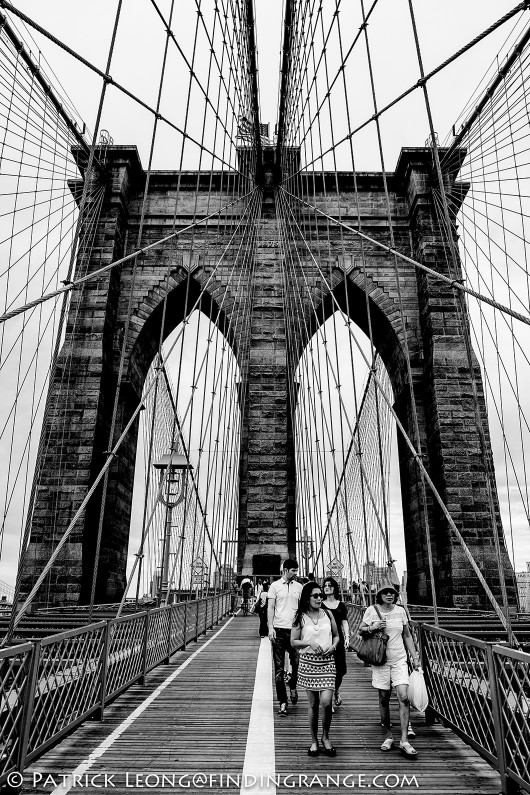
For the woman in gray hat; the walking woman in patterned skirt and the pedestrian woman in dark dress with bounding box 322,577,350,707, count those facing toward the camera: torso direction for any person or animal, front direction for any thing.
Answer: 3

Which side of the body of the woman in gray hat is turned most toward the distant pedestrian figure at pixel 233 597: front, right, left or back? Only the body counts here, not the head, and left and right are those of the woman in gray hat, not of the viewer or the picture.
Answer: back

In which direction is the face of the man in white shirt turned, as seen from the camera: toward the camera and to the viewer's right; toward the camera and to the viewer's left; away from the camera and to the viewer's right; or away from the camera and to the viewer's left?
toward the camera and to the viewer's right

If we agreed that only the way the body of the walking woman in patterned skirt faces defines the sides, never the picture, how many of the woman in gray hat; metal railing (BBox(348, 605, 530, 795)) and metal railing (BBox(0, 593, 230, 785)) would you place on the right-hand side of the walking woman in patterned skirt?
1

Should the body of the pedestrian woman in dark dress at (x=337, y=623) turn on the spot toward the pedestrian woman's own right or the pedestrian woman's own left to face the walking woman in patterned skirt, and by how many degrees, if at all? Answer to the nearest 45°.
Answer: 0° — they already face them

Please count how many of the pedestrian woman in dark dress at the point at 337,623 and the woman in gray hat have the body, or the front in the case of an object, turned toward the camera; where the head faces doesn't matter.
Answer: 2

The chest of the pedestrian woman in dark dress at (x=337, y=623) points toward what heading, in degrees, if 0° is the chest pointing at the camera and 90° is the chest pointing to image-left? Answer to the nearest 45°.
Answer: approximately 0°

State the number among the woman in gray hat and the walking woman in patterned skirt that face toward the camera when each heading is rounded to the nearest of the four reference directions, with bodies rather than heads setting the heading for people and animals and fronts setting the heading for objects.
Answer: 2

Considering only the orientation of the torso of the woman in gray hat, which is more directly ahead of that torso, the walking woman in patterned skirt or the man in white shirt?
the walking woman in patterned skirt

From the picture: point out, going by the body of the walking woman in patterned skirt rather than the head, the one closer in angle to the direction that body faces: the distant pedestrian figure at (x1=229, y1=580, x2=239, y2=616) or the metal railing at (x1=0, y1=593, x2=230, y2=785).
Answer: the metal railing
